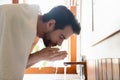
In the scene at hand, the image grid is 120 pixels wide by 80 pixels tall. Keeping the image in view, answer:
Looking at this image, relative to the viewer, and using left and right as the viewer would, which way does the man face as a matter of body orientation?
facing to the right of the viewer
